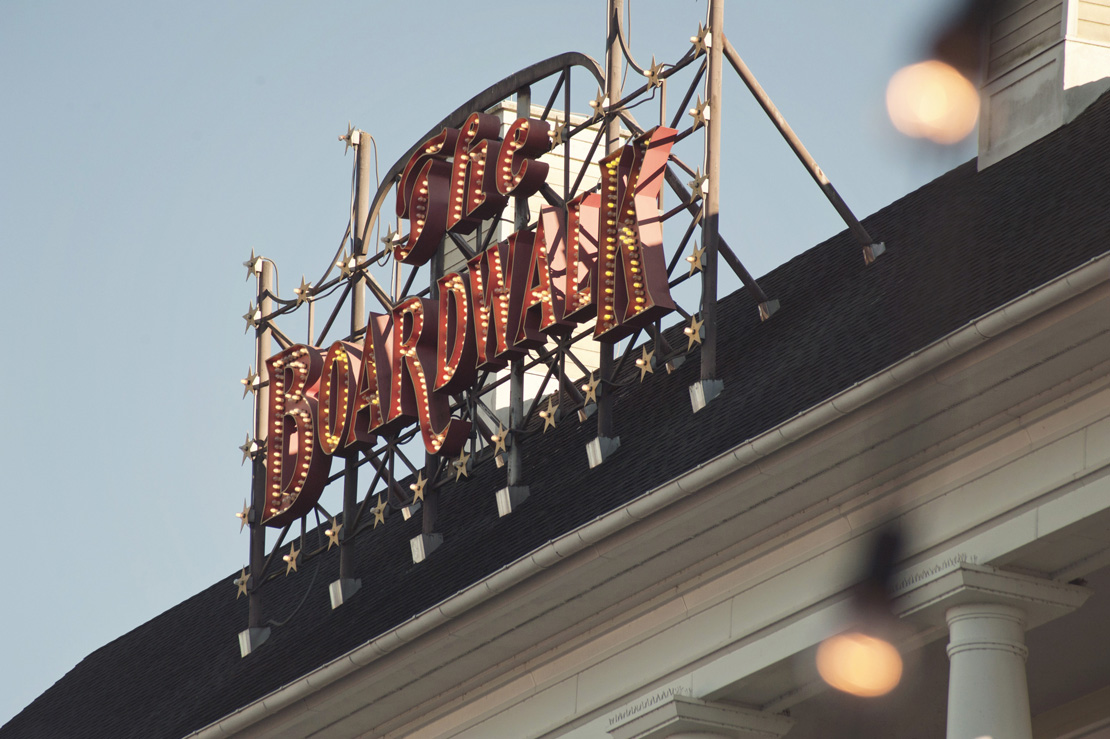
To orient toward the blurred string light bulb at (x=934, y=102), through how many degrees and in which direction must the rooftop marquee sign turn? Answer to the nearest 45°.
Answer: approximately 45° to its left

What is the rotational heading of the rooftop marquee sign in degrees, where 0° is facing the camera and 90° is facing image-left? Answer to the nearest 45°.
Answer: approximately 45°

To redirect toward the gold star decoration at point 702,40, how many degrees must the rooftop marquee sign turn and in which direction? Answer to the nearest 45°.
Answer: approximately 90° to its left

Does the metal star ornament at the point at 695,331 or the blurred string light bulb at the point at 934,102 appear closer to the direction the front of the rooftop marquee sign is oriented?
the blurred string light bulb

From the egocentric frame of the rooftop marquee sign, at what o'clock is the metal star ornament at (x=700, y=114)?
The metal star ornament is roughly at 9 o'clock from the rooftop marquee sign.

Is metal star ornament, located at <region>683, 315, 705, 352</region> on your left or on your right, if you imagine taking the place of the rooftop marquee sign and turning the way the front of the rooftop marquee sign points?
on your left
